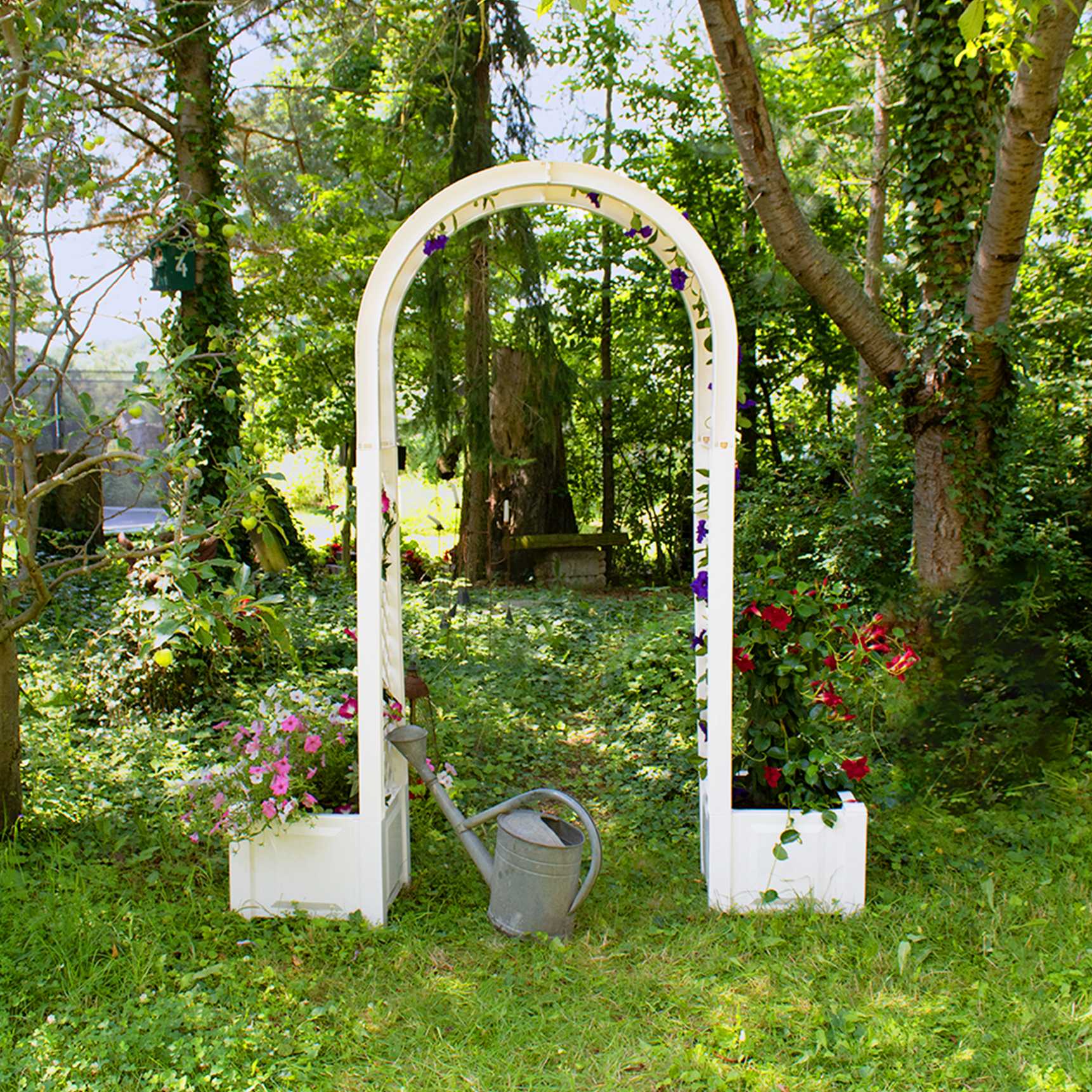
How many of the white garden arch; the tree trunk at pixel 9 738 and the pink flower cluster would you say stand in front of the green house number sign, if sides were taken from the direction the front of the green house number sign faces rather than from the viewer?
3

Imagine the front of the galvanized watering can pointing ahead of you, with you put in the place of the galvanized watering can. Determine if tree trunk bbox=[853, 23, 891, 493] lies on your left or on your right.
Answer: on your right

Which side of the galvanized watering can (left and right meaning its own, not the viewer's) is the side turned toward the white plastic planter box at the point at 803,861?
back

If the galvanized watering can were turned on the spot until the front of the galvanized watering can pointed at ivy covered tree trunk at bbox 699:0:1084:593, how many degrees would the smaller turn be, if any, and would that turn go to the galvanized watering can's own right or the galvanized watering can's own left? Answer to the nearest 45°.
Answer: approximately 135° to the galvanized watering can's own right

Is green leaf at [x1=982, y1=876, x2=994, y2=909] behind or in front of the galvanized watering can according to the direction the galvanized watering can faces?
behind

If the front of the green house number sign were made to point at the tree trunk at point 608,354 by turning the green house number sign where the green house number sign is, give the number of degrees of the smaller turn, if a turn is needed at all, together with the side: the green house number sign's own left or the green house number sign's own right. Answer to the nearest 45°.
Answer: approximately 135° to the green house number sign's own left

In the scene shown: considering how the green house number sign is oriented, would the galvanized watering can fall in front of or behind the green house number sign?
in front

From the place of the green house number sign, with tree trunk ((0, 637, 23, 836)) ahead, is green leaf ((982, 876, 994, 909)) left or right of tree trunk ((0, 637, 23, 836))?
left

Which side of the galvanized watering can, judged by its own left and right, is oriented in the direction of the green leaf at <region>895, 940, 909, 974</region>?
back

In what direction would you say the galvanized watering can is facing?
to the viewer's left

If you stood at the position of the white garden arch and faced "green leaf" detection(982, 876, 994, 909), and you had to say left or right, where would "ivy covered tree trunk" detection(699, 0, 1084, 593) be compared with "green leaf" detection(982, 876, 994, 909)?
left

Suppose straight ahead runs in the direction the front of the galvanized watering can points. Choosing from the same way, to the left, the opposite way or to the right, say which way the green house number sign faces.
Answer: to the left

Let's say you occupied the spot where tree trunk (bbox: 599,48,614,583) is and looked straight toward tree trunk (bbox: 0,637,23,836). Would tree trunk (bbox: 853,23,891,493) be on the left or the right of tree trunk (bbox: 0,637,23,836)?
left

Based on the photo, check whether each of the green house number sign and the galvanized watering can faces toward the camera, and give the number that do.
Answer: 1

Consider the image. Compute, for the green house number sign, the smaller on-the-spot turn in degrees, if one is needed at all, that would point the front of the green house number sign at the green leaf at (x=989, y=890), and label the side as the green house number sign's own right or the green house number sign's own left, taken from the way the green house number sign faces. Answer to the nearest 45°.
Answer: approximately 45° to the green house number sign's own left

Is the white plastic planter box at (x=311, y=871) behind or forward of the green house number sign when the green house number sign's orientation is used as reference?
forward
